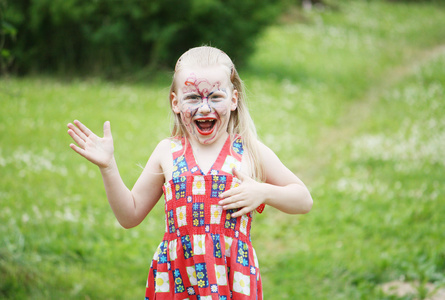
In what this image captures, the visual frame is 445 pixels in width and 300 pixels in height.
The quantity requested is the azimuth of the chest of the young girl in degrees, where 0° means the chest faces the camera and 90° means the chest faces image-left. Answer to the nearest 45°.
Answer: approximately 0°
